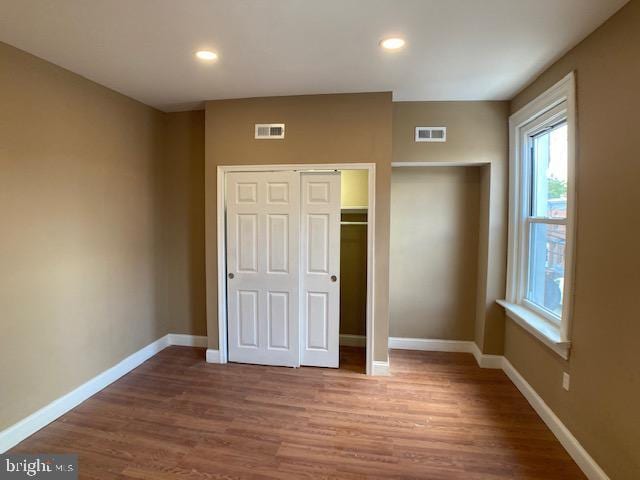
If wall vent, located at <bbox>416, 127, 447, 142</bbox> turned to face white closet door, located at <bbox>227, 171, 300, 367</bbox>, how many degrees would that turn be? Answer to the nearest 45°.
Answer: approximately 90° to its right

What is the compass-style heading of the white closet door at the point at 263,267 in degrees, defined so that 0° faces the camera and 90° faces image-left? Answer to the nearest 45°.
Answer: approximately 0°

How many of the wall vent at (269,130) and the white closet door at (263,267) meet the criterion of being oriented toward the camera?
2

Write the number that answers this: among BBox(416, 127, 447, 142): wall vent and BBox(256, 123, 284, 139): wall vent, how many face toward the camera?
2

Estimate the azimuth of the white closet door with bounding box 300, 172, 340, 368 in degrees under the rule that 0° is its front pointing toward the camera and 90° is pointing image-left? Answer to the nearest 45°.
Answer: approximately 0°
